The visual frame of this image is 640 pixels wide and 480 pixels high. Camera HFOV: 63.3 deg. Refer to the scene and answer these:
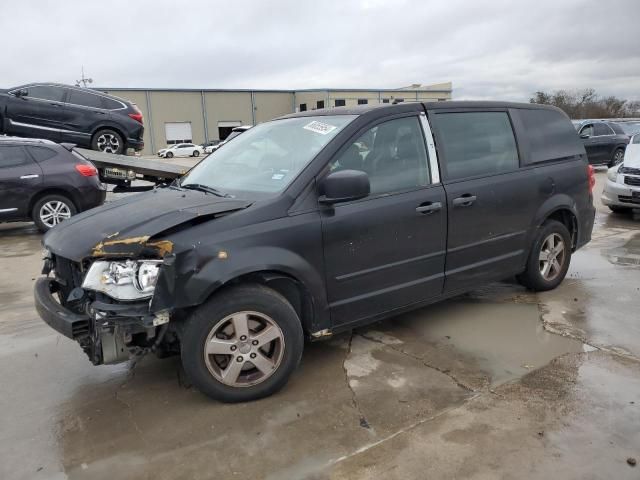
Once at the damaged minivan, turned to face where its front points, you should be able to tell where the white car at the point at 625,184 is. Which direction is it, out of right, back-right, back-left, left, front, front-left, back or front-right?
back

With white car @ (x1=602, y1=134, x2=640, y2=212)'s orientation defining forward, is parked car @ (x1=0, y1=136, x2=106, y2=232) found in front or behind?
in front

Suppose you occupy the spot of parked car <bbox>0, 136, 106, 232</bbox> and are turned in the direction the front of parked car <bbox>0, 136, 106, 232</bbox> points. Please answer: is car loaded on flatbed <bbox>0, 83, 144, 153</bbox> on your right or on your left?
on your right

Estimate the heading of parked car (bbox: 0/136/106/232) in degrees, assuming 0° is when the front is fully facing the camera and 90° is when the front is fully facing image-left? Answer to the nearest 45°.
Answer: approximately 90°

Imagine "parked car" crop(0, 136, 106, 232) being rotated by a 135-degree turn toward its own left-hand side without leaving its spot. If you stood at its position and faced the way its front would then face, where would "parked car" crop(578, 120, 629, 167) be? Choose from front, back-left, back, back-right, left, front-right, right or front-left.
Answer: front-left

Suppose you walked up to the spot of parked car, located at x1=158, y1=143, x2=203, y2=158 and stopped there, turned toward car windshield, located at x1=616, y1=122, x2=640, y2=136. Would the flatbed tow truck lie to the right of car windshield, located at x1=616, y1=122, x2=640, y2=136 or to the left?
right

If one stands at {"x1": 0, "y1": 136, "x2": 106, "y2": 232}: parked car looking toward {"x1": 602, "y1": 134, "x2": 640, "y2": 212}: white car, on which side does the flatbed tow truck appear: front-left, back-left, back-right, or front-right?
front-left

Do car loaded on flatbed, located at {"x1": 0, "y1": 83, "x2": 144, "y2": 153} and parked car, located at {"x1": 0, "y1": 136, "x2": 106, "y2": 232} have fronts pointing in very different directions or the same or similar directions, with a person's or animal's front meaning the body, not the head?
same or similar directions

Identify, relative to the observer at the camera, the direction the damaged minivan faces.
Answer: facing the viewer and to the left of the viewer

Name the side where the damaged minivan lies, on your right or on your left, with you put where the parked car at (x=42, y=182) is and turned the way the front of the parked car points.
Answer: on your left

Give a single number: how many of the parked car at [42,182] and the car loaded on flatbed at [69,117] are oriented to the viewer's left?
2

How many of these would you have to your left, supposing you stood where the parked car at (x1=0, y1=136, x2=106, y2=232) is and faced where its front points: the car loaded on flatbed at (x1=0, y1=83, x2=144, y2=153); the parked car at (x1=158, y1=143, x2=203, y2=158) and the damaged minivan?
1

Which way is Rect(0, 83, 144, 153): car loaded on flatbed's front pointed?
to the viewer's left

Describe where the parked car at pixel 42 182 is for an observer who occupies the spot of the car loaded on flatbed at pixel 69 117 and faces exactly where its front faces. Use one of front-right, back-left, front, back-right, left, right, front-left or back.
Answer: left

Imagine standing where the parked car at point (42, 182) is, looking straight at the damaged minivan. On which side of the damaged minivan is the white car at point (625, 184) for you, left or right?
left

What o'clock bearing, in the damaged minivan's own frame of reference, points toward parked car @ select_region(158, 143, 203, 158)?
The parked car is roughly at 4 o'clock from the damaged minivan.
